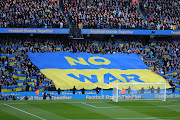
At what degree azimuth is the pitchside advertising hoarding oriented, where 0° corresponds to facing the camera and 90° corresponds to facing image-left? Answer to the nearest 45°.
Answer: approximately 0°

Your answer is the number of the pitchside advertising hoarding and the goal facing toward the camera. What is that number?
2

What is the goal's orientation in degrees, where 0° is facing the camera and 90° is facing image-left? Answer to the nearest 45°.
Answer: approximately 0°
